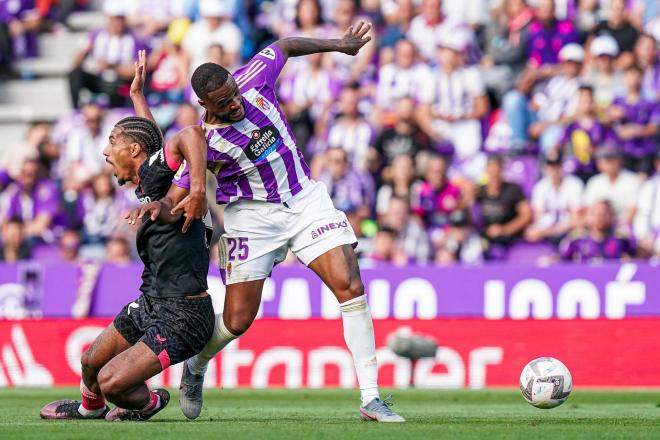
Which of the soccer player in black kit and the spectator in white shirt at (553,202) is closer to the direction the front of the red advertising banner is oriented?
the soccer player in black kit

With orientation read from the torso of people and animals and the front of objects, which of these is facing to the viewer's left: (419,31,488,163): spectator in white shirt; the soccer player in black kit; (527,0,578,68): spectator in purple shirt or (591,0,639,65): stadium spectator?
the soccer player in black kit

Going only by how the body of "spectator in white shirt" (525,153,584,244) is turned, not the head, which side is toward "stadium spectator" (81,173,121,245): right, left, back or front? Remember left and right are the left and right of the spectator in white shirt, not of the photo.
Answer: right

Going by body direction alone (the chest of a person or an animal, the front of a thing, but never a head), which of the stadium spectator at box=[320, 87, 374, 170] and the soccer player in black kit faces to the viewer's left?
the soccer player in black kit

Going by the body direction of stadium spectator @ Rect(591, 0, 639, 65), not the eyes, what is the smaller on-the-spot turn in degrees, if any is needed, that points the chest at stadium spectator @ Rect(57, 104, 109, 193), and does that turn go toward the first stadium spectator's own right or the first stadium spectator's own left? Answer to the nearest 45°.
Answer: approximately 90° to the first stadium spectator's own right

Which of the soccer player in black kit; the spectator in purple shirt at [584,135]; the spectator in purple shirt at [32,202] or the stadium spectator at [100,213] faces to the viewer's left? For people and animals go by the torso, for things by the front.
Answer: the soccer player in black kit

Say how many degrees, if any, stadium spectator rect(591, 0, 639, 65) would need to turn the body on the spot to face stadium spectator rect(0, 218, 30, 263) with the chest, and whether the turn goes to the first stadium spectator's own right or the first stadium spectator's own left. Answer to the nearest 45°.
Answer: approximately 90° to the first stadium spectator's own right

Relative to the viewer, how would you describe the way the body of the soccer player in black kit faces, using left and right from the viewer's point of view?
facing to the left of the viewer
